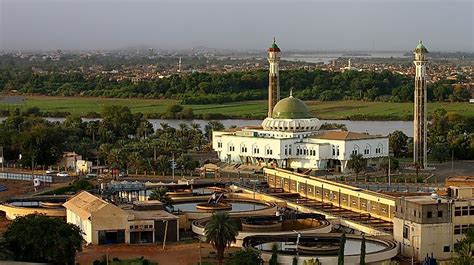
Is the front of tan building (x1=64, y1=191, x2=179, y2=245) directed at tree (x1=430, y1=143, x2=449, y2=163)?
no

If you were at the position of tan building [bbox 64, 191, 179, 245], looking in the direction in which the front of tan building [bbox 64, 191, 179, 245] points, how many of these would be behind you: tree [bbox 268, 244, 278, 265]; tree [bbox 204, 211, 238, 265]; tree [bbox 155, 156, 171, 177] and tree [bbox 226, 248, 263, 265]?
1

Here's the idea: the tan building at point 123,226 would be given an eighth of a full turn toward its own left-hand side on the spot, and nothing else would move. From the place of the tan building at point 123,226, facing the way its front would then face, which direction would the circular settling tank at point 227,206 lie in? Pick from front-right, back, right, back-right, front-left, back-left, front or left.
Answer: left

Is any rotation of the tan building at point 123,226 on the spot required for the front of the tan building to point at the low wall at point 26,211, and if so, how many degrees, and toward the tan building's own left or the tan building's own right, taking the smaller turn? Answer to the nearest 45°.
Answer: approximately 135° to the tan building's own right

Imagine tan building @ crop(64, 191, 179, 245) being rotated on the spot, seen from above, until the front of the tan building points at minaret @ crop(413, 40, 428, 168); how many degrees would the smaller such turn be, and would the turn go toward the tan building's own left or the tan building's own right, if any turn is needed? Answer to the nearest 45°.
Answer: approximately 135° to the tan building's own left

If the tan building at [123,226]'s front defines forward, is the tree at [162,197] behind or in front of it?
behind

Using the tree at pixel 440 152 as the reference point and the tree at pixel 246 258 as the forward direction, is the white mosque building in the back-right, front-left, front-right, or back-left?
front-right

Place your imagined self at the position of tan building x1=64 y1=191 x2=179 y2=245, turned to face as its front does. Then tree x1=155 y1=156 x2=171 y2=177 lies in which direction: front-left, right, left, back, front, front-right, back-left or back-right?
back

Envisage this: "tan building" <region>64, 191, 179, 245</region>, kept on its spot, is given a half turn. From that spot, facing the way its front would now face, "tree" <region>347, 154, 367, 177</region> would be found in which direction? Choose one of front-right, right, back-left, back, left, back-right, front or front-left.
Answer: front-right

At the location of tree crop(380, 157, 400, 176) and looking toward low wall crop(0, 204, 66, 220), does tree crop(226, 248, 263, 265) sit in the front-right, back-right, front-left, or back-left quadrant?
front-left

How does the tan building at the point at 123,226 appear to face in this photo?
toward the camera

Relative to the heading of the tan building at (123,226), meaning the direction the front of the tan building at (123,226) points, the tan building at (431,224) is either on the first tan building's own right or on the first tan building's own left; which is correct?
on the first tan building's own left

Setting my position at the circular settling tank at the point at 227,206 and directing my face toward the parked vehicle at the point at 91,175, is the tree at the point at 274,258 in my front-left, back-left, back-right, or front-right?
back-left

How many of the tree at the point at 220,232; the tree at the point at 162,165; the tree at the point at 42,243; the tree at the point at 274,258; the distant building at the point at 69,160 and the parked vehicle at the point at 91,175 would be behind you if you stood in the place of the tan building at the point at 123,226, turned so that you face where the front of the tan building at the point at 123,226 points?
3

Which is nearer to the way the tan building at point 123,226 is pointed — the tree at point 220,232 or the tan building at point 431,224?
the tree

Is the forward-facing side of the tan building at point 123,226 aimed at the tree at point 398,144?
no

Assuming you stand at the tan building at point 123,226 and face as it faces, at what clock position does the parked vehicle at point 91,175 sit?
The parked vehicle is roughly at 6 o'clock from the tan building.

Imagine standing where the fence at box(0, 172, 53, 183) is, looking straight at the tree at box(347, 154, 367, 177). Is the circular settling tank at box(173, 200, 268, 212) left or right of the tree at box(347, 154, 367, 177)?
right

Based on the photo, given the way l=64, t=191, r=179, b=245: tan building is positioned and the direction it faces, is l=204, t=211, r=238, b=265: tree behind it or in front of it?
in front

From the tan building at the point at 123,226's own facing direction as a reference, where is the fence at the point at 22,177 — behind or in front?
behind
